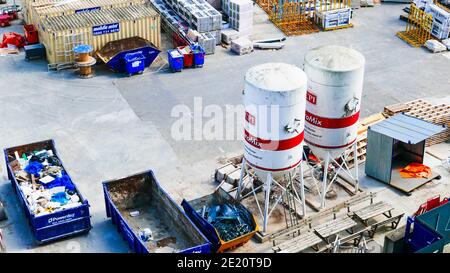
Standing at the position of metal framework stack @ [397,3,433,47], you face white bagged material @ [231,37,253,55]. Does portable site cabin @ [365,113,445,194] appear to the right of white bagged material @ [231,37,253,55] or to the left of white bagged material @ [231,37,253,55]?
left

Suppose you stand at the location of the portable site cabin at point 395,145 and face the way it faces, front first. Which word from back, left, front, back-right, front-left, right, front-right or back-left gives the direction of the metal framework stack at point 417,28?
back-left

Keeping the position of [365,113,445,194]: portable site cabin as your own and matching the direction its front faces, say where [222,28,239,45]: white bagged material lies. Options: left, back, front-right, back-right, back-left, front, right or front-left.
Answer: back

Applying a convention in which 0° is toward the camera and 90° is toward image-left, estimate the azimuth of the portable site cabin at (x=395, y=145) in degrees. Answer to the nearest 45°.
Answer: approximately 315°

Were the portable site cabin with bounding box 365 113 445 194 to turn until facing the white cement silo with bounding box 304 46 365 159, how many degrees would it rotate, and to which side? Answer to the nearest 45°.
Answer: approximately 90° to its right

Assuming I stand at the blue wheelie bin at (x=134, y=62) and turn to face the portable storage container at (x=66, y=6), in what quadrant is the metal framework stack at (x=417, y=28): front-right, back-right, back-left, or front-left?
back-right

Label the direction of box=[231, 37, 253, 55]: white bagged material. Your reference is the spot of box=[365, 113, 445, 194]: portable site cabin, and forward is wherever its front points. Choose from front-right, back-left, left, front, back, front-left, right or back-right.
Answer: back

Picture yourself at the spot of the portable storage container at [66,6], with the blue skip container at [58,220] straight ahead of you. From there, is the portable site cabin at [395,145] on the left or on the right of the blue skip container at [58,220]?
left

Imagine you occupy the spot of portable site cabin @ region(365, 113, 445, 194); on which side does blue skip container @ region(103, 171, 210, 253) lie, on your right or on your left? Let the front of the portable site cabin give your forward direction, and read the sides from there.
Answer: on your right

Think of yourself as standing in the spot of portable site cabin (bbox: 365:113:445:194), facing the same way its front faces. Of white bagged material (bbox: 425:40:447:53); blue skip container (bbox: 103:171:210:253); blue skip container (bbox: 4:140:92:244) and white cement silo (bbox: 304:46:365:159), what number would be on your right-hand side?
3

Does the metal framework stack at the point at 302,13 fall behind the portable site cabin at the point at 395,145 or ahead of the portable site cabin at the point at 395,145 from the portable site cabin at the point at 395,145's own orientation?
behind

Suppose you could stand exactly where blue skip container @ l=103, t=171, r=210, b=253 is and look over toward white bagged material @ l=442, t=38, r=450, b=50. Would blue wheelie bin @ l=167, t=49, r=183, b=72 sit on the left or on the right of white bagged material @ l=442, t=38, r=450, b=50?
left

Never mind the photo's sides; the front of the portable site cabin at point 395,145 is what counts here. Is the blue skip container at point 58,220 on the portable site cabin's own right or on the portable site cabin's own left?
on the portable site cabin's own right
